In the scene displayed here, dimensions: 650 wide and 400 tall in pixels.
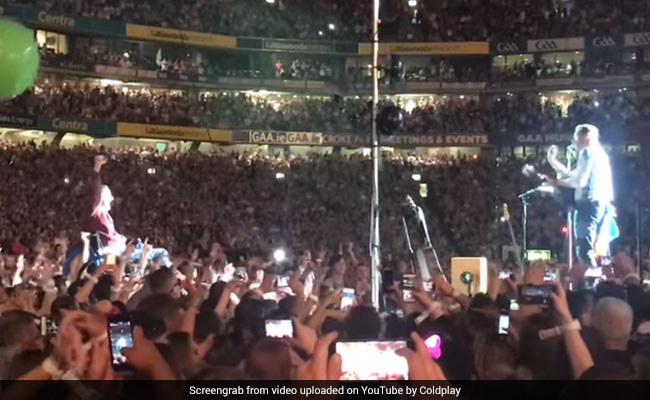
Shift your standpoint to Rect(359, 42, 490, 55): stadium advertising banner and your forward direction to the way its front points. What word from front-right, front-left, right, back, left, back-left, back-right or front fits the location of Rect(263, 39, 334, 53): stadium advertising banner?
right

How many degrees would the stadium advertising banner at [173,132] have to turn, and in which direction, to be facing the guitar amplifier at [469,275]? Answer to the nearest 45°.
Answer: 0° — it already faces it

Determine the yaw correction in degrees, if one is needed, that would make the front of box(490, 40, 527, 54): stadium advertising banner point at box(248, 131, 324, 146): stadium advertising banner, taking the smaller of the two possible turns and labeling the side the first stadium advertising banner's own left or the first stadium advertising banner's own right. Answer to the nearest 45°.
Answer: approximately 90° to the first stadium advertising banner's own right

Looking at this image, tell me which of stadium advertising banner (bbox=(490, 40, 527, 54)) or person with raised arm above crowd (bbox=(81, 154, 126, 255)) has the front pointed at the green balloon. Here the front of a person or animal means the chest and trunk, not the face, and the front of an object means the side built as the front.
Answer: the stadium advertising banner

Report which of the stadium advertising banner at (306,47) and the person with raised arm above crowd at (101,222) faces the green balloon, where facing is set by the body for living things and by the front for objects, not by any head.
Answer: the stadium advertising banner

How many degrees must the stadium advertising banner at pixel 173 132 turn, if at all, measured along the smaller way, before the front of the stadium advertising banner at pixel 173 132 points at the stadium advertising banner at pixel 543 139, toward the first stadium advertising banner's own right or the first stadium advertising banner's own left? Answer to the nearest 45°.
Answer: approximately 90° to the first stadium advertising banner's own left

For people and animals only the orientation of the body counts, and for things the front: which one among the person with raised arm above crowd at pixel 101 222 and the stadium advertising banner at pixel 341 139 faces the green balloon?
the stadium advertising banner

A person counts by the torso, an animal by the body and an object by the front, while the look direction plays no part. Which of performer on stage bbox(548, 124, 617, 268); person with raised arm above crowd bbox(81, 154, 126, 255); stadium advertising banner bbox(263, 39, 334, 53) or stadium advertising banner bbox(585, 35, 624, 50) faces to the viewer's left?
performer on stage bbox(548, 124, 617, 268)

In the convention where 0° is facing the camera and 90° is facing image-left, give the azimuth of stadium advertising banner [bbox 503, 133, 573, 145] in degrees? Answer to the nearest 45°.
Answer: approximately 0°

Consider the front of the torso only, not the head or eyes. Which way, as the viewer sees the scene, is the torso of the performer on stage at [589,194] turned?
to the viewer's left

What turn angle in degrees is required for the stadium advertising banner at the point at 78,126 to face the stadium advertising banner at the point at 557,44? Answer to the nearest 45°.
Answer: approximately 90° to its left
